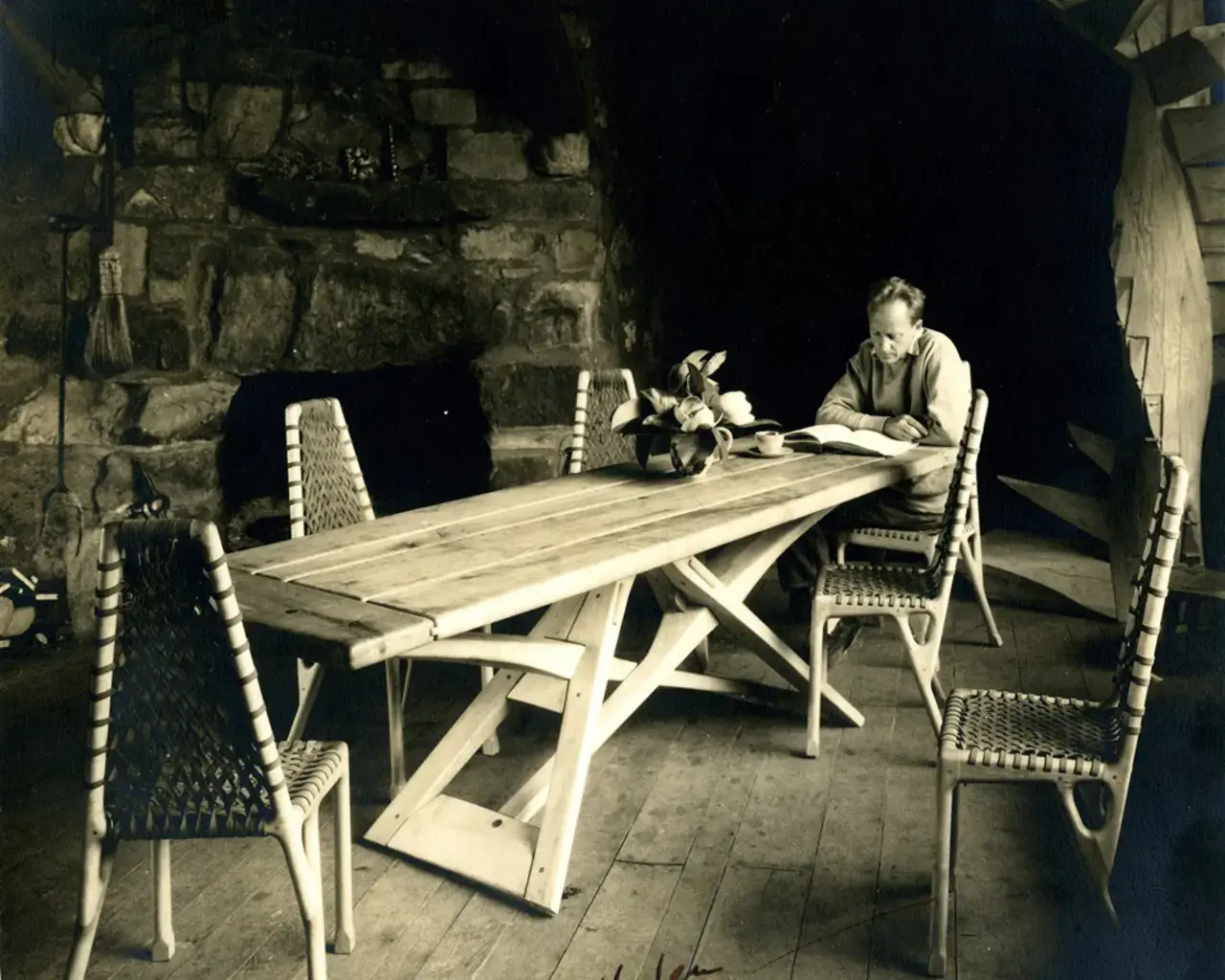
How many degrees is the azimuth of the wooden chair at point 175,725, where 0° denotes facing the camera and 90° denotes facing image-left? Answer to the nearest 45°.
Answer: approximately 225°

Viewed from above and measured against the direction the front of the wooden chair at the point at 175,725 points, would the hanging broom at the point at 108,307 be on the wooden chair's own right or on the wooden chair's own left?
on the wooden chair's own left

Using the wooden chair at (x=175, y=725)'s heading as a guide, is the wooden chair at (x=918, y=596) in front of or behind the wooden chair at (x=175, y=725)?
in front

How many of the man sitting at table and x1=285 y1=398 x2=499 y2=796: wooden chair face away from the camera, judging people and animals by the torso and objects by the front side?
0

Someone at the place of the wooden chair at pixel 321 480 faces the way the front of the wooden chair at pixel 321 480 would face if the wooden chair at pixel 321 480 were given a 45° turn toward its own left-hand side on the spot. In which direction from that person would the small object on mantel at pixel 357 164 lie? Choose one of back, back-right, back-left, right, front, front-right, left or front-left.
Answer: left

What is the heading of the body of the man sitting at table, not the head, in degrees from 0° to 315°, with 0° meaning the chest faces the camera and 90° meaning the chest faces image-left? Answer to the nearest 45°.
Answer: approximately 45°

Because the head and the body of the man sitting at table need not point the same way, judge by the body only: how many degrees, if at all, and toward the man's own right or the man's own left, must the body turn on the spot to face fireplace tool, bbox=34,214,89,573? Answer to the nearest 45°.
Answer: approximately 45° to the man's own right

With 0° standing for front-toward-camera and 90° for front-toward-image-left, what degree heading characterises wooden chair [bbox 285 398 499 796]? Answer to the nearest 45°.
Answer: approximately 315°

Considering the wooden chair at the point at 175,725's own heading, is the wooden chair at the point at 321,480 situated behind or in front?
in front

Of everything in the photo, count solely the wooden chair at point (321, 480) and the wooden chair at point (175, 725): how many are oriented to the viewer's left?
0

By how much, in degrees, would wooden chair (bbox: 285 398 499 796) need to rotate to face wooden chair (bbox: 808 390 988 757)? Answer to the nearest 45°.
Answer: approximately 45° to its left

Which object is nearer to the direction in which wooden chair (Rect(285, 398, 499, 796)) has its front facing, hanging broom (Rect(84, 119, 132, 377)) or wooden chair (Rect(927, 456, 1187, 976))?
the wooden chair

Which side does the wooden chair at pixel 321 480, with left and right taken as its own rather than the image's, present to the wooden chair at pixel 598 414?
left
